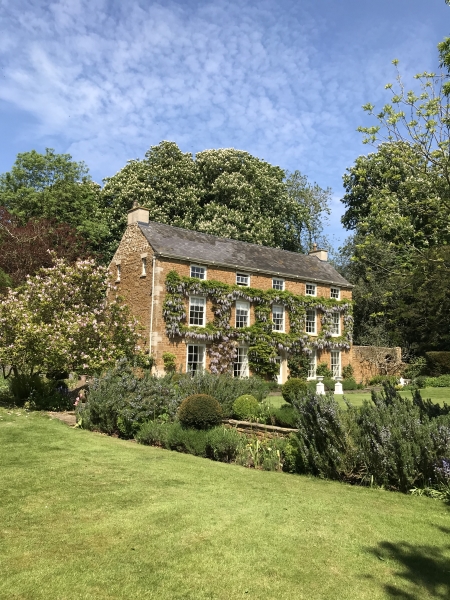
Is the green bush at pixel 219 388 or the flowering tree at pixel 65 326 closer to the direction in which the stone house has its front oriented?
the green bush

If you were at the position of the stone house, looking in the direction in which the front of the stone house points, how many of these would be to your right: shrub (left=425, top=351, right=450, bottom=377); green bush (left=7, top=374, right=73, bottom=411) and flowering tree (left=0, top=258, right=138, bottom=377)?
2

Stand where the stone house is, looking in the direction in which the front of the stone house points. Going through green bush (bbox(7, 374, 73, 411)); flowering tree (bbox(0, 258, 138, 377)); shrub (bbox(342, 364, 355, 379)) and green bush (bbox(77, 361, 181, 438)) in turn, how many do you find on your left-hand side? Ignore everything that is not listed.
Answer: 1

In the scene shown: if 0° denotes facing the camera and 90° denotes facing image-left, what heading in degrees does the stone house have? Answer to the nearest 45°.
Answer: approximately 315°

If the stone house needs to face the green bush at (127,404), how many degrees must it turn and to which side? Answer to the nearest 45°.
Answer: approximately 45° to its right

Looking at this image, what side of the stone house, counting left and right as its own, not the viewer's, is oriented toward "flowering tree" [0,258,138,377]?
right

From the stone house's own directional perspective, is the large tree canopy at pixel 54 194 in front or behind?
behind

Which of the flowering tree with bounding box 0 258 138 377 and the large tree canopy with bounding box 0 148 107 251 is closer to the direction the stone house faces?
the flowering tree

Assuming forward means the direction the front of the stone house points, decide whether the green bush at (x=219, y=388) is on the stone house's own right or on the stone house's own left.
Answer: on the stone house's own right

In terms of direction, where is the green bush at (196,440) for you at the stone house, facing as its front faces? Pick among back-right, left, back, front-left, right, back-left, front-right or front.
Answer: front-right

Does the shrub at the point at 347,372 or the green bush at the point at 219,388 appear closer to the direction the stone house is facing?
the green bush

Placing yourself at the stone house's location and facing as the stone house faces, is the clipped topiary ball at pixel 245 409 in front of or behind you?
in front

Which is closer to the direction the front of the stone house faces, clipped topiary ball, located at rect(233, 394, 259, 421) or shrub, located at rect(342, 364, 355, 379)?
the clipped topiary ball
